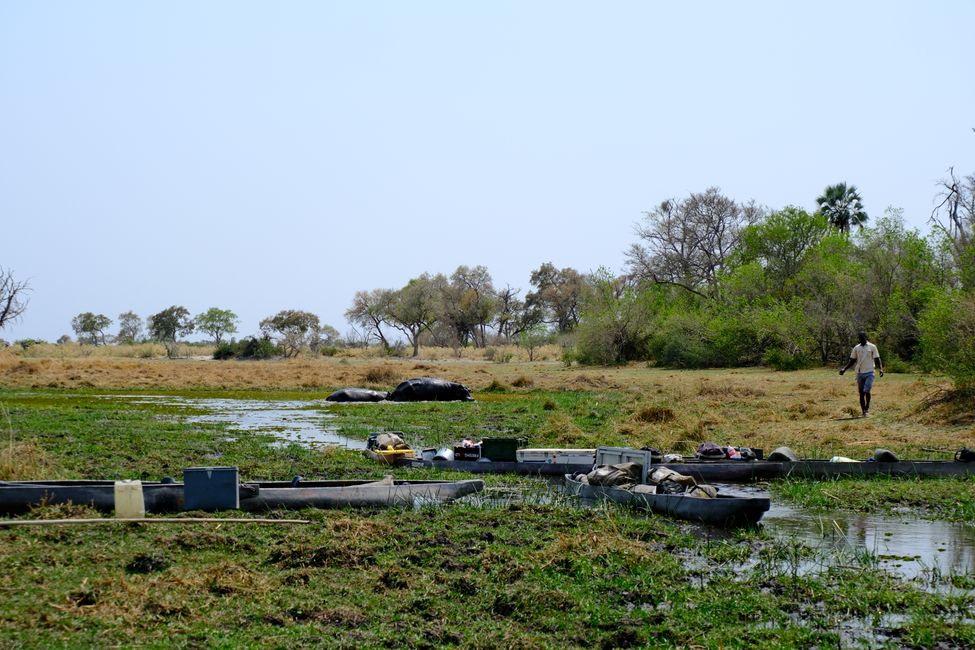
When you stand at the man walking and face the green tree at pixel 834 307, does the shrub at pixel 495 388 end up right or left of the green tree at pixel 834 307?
left
